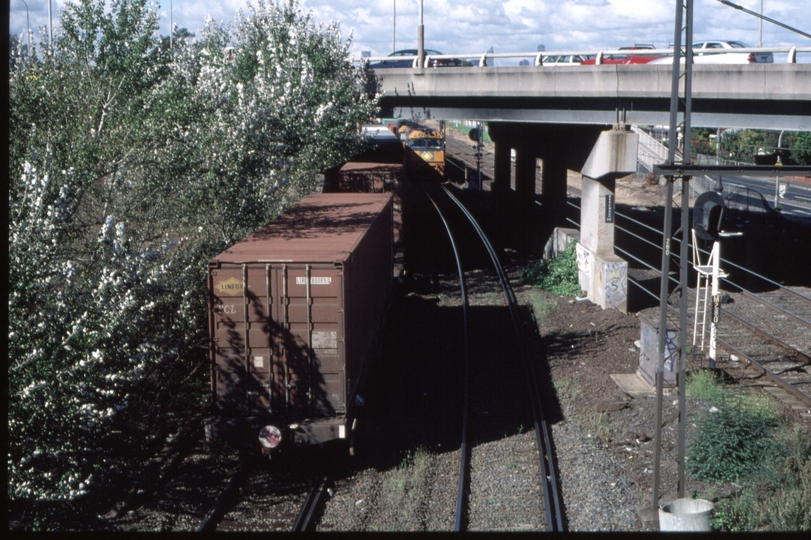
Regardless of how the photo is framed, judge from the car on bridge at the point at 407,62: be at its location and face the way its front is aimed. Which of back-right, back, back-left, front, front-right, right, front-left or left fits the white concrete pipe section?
left

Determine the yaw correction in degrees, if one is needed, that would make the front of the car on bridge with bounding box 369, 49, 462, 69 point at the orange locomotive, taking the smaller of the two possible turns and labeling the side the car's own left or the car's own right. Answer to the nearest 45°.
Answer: approximately 90° to the car's own right

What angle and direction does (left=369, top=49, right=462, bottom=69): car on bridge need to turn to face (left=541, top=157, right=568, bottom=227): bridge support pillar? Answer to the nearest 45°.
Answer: approximately 135° to its left

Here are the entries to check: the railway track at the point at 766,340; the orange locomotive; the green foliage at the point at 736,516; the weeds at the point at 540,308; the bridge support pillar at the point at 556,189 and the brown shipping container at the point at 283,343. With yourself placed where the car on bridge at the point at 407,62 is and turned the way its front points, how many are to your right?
1

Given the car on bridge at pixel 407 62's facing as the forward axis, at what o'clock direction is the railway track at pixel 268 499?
The railway track is roughly at 9 o'clock from the car on bridge.

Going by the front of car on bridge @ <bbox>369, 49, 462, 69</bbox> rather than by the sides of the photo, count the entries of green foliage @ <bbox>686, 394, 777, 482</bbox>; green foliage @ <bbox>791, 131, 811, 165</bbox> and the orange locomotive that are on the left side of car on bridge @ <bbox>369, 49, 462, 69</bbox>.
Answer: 1

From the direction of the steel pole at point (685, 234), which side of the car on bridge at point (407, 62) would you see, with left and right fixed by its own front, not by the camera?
left

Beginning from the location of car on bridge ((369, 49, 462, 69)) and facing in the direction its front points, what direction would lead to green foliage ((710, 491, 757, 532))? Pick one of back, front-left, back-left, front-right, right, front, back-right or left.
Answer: left

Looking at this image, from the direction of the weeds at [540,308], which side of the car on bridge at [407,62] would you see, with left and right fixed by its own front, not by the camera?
left

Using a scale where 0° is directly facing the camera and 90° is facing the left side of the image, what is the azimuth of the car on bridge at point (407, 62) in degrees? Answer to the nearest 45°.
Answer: approximately 90°
